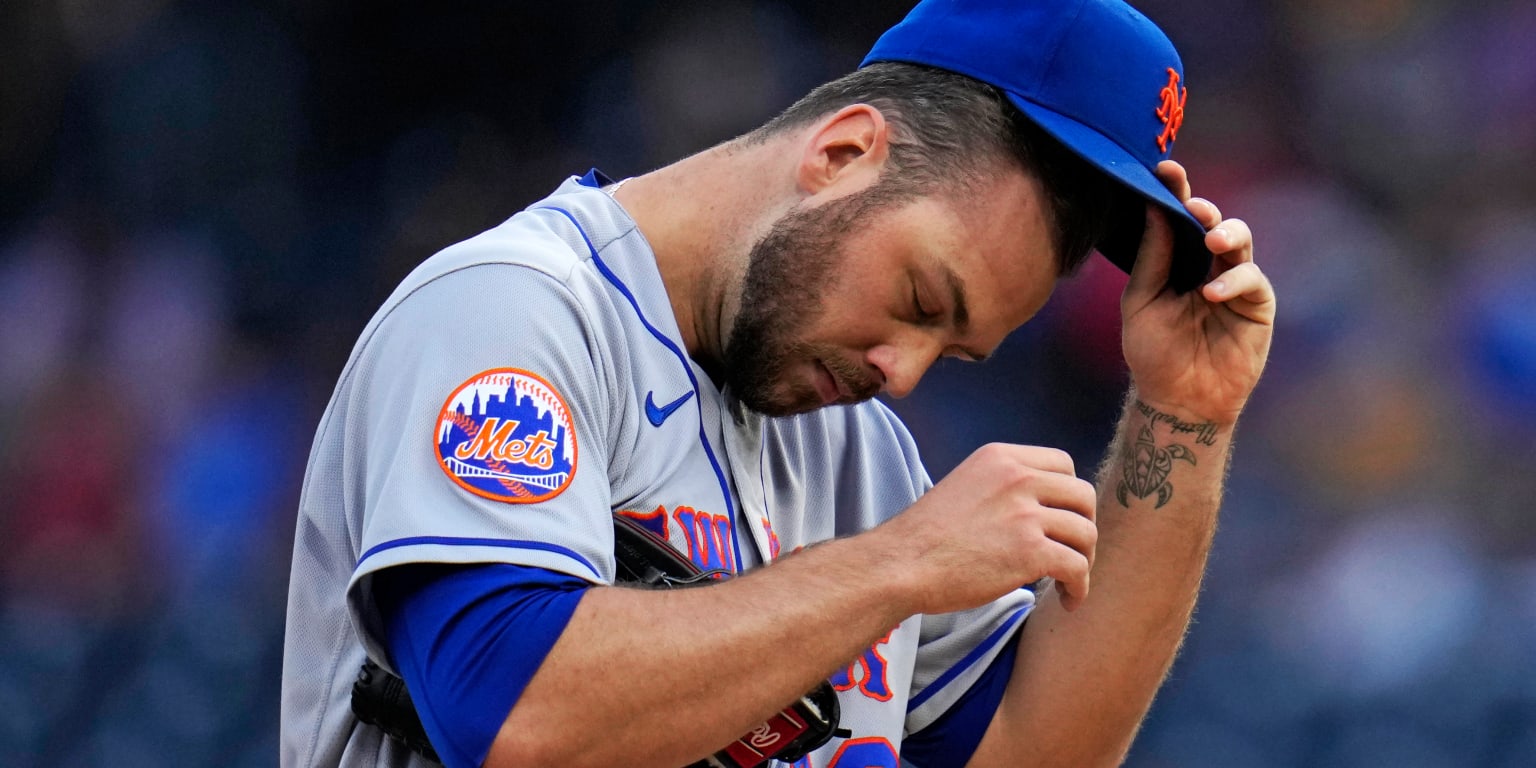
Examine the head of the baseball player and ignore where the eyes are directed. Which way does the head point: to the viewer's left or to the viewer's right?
to the viewer's right

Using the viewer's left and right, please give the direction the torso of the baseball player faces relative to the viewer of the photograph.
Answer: facing the viewer and to the right of the viewer
